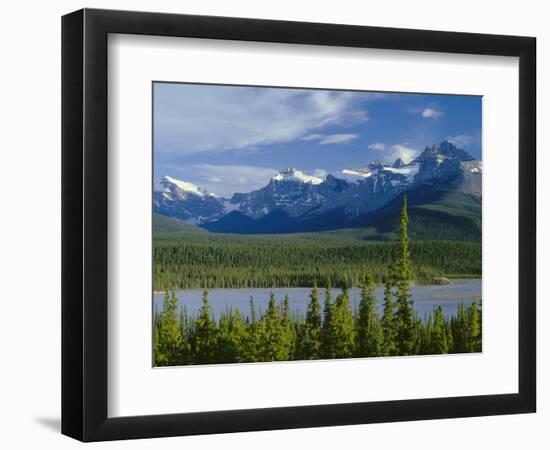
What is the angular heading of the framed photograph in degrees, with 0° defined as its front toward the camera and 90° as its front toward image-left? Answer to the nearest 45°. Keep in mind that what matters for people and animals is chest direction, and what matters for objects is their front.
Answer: approximately 315°
